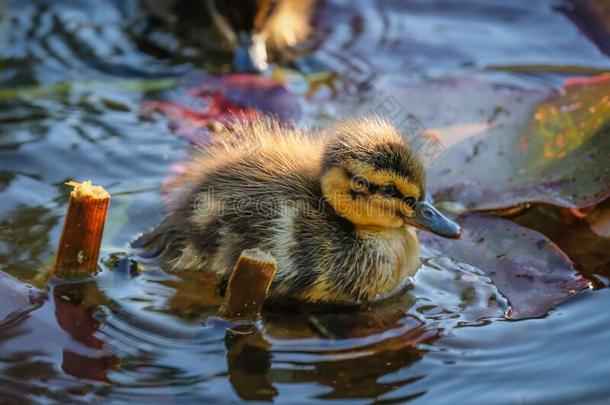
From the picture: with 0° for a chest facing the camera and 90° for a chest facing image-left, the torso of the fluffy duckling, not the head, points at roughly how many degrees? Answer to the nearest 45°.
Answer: approximately 270°

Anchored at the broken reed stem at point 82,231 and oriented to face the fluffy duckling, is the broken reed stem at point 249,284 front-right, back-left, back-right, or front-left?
front-right

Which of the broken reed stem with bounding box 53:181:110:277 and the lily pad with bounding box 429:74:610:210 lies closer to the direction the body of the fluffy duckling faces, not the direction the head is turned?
the lily pad

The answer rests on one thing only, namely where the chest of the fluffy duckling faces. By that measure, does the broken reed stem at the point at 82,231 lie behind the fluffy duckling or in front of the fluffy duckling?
behind

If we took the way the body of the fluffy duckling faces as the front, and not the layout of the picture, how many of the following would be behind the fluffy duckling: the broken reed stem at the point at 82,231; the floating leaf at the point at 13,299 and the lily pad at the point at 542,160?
2

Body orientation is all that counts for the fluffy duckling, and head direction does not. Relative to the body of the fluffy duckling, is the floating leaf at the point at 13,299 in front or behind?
behind

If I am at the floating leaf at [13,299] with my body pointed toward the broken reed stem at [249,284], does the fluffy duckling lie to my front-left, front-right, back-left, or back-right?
front-left

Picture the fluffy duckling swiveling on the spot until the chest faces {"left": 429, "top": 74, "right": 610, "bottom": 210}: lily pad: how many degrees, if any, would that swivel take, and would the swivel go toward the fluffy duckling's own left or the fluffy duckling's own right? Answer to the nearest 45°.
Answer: approximately 45° to the fluffy duckling's own left
